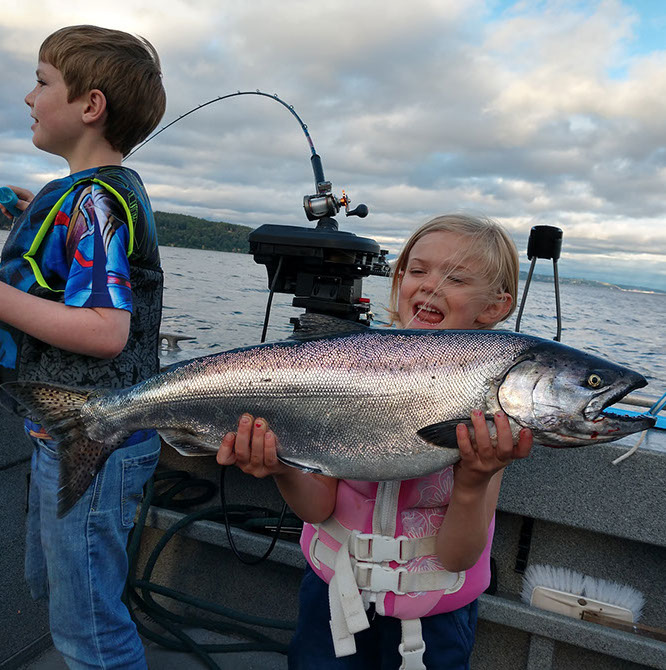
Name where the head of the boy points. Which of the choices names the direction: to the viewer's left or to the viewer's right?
to the viewer's left

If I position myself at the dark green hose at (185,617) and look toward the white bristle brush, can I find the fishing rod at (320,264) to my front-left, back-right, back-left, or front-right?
front-left

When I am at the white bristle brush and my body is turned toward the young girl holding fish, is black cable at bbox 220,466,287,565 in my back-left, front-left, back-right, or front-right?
front-right

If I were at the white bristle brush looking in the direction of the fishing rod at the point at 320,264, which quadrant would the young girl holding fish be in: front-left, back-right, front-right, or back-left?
front-left

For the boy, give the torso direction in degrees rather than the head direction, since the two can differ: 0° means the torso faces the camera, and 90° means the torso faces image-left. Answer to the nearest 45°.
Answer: approximately 90°

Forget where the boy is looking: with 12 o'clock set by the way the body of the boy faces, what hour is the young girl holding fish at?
The young girl holding fish is roughly at 7 o'clock from the boy.

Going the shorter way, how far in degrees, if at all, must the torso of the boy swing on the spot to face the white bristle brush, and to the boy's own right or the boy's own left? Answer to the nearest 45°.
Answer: approximately 180°

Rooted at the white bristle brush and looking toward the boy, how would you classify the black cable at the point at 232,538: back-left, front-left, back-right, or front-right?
front-right
